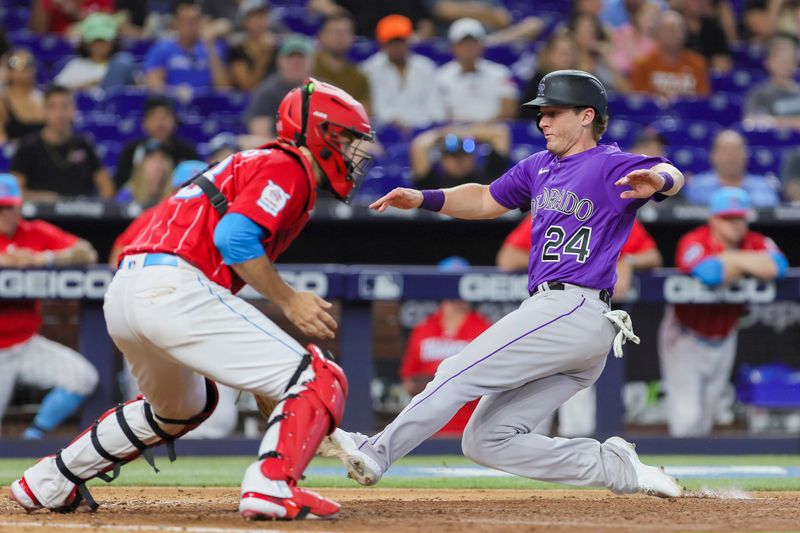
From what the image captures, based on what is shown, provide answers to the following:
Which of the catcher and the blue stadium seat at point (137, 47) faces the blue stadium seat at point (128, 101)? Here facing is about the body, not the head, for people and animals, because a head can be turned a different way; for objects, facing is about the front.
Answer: the blue stadium seat at point (137, 47)

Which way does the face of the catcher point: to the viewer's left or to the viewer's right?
to the viewer's right

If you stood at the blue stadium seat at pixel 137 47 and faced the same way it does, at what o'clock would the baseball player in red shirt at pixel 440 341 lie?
The baseball player in red shirt is roughly at 11 o'clock from the blue stadium seat.

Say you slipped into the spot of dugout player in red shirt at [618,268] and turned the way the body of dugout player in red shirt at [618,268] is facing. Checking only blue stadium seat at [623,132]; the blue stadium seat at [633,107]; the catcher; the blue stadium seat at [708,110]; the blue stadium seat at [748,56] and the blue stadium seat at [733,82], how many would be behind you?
5

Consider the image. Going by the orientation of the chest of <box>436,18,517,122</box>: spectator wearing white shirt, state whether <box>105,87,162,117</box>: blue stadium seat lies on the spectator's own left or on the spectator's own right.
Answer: on the spectator's own right

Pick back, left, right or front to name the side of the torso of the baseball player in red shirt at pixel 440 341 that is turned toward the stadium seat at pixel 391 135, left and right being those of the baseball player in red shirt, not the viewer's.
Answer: back
